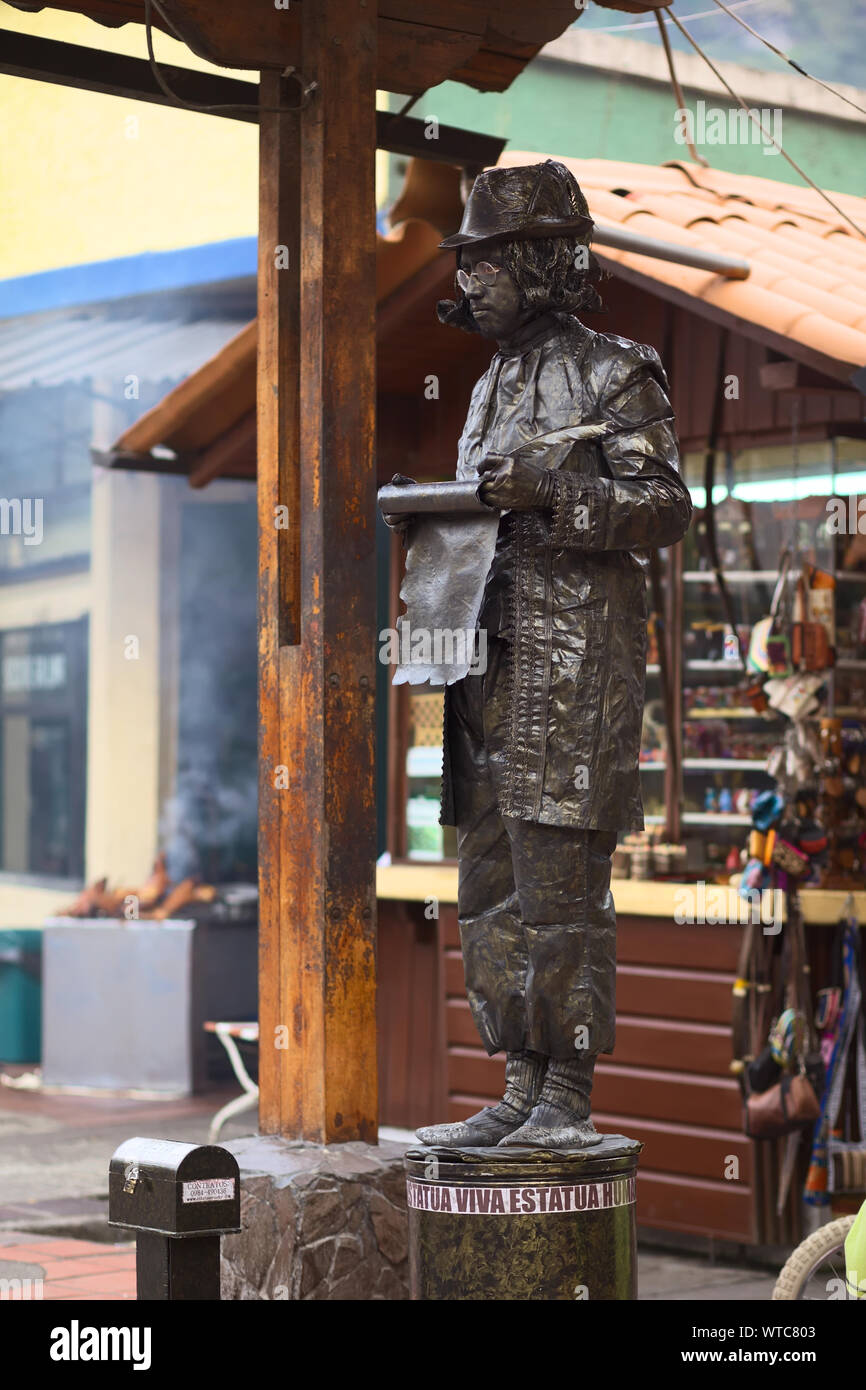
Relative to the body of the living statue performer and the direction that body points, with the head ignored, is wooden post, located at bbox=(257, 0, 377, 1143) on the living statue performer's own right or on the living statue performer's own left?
on the living statue performer's own right

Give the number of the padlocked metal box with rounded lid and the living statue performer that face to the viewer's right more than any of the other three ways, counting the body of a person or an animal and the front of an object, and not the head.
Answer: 0

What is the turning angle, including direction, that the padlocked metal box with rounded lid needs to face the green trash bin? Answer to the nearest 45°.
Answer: approximately 135° to its right

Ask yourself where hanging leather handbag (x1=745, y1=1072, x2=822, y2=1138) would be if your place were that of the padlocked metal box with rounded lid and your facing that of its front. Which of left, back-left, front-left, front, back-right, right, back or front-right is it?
back

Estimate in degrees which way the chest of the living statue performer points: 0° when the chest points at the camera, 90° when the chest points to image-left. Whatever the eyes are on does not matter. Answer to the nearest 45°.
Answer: approximately 45°

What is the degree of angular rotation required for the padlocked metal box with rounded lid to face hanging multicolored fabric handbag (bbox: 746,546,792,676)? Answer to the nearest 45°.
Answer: approximately 180°

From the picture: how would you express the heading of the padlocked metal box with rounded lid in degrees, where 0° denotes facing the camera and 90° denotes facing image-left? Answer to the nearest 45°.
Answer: approximately 45°
